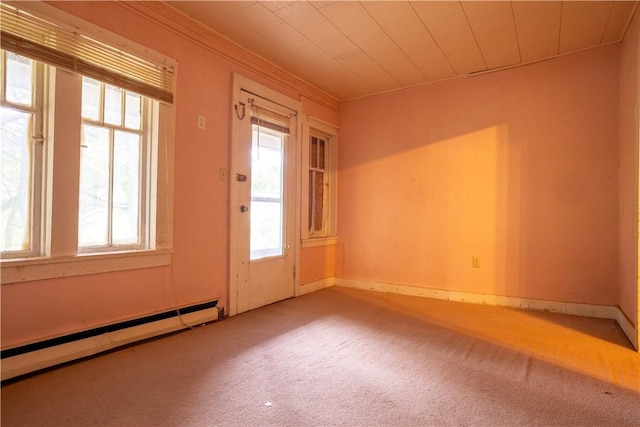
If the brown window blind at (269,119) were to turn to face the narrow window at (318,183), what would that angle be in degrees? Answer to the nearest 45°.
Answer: approximately 90° to its left

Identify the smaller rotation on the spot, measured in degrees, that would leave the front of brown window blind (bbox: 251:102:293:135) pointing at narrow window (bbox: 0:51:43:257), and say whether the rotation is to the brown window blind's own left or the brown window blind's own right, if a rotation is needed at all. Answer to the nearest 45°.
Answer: approximately 90° to the brown window blind's own right

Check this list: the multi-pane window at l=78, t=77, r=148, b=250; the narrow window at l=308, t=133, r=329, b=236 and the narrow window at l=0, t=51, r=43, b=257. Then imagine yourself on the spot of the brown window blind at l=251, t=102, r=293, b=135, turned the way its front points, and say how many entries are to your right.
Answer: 2

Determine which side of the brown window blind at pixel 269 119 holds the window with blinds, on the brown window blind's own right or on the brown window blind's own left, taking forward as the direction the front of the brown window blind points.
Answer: on the brown window blind's own right

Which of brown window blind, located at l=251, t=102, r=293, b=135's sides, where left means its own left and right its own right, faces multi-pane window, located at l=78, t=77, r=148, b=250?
right

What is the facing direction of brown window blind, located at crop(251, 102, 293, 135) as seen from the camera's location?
facing the viewer and to the right of the viewer
